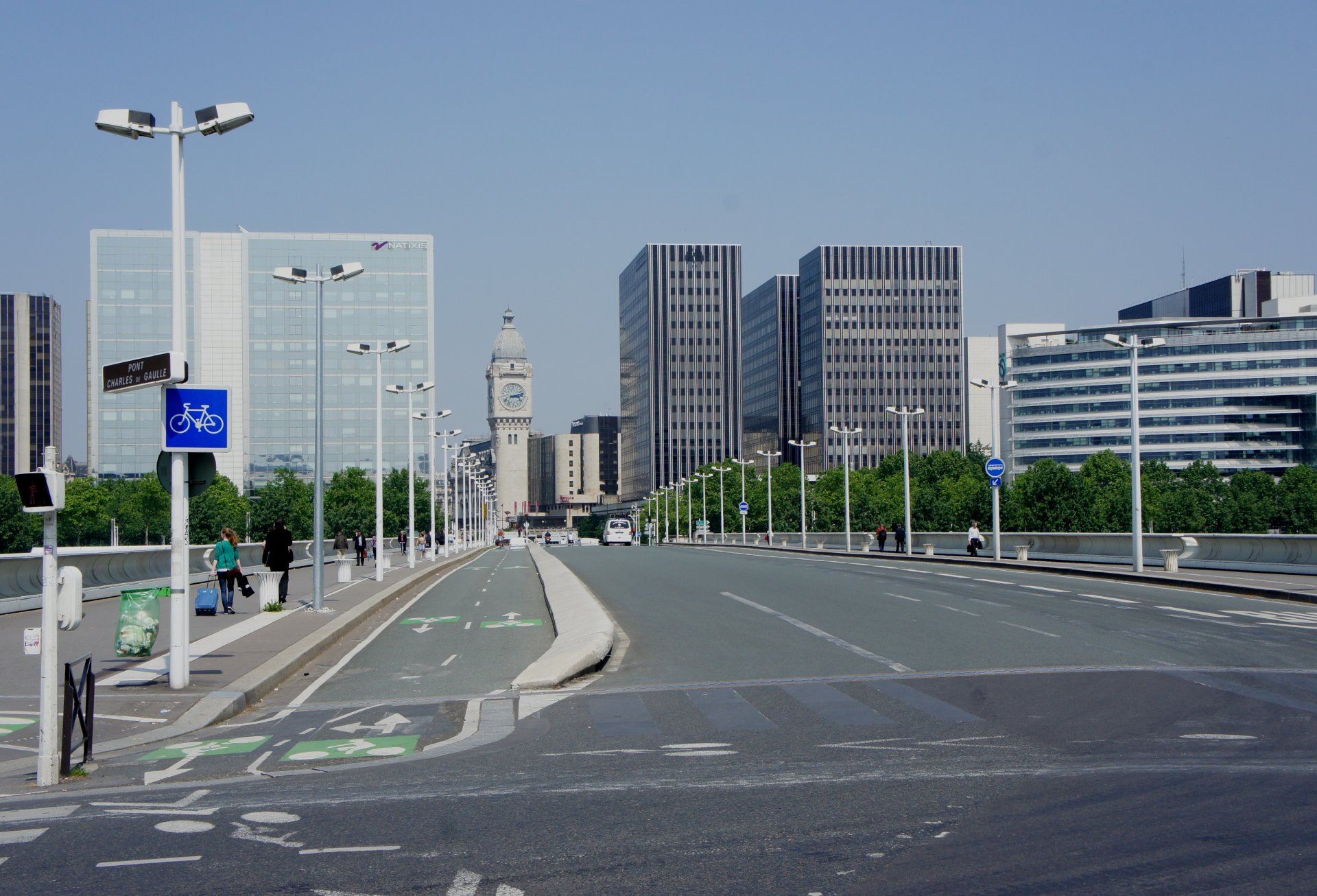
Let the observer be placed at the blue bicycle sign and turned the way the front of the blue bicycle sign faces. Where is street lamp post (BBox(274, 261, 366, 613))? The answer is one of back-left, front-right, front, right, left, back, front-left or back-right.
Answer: back

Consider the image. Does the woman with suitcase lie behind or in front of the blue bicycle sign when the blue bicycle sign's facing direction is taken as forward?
behind

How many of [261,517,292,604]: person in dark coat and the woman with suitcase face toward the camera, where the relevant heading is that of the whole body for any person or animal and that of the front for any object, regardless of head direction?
0

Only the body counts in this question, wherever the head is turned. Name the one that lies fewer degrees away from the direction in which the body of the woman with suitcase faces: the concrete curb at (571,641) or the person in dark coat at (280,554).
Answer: the person in dark coat

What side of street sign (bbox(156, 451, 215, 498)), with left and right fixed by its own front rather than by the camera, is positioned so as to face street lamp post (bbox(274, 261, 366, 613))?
front

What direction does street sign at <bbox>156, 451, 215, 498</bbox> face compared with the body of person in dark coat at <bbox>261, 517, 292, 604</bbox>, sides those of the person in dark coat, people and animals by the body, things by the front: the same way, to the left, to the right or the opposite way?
the same way

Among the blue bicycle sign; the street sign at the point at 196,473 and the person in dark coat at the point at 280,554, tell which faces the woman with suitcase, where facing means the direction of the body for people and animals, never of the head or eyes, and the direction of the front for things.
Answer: the street sign

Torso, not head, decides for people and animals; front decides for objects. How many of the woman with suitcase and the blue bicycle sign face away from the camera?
1

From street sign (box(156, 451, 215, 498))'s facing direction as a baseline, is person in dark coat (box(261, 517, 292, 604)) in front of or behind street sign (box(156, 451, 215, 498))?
in front

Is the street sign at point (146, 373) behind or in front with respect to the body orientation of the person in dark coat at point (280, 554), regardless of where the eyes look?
behind

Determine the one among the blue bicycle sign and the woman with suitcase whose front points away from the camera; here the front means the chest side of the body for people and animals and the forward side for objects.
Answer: the woman with suitcase

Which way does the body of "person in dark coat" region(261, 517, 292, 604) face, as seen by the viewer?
away from the camera

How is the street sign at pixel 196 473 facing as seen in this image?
away from the camera

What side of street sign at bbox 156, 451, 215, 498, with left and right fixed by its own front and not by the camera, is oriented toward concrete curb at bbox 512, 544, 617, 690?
right

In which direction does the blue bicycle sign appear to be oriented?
toward the camera
